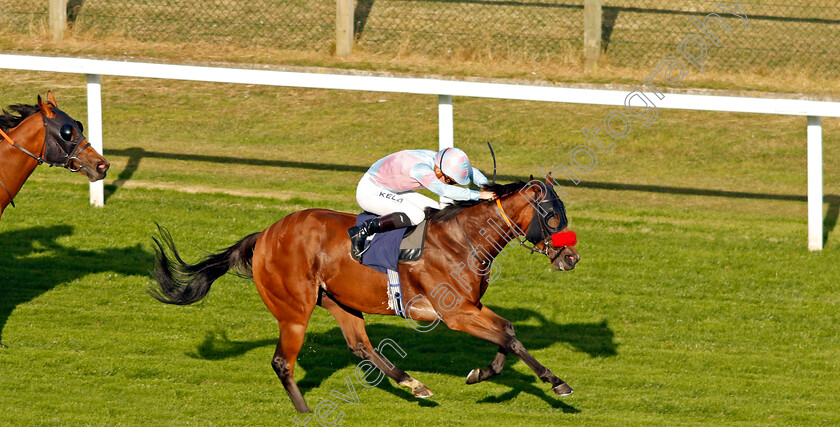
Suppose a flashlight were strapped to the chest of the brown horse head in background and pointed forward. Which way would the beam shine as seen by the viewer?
to the viewer's right

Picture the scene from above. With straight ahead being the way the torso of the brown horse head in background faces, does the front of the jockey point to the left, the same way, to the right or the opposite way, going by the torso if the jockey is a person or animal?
the same way

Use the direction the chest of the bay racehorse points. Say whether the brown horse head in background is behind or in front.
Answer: behind

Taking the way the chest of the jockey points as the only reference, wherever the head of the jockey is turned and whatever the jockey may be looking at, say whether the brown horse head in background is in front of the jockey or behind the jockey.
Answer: behind

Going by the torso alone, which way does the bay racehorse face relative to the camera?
to the viewer's right

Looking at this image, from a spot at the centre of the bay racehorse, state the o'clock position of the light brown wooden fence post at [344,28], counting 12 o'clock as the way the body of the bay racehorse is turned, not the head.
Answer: The light brown wooden fence post is roughly at 9 o'clock from the bay racehorse.

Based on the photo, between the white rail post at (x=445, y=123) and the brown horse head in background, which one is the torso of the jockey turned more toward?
the white rail post

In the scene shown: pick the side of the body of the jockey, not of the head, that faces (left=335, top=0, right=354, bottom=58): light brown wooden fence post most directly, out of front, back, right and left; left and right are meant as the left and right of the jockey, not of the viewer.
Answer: left

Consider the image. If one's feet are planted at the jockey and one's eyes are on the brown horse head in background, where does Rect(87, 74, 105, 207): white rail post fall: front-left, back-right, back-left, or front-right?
front-right

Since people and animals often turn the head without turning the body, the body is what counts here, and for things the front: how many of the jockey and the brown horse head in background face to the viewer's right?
2

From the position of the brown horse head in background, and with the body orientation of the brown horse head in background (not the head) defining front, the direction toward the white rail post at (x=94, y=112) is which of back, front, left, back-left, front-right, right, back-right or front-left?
left

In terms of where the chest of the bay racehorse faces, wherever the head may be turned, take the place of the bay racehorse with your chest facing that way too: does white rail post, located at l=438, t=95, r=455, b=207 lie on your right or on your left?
on your left

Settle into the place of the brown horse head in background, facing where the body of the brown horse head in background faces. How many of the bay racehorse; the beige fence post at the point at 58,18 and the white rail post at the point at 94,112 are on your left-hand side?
2

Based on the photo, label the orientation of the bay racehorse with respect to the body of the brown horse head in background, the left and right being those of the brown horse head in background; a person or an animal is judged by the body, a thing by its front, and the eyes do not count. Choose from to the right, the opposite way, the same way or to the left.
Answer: the same way

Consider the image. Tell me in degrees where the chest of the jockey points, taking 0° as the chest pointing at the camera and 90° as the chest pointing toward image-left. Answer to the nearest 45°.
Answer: approximately 270°
